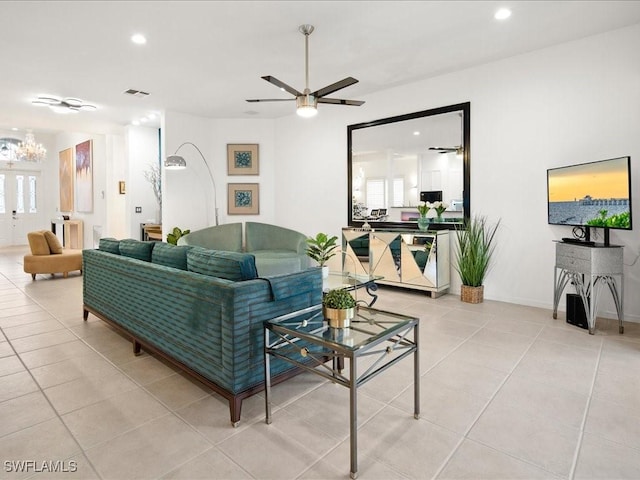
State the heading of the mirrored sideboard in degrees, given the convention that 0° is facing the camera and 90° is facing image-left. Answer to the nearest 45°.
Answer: approximately 45°

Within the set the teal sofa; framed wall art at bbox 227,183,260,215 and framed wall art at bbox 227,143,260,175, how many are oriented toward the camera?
2

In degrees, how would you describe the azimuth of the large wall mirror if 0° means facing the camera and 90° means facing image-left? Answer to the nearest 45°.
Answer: approximately 45°

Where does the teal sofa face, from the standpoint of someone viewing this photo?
facing away from the viewer and to the right of the viewer

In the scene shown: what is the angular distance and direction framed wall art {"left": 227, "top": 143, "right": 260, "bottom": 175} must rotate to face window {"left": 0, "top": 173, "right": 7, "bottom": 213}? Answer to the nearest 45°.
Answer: approximately 135° to its right

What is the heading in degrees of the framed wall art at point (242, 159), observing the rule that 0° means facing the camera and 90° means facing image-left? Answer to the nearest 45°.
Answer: approximately 0°

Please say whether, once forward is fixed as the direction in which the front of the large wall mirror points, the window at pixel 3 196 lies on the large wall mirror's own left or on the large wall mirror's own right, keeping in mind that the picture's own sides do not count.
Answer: on the large wall mirror's own right
